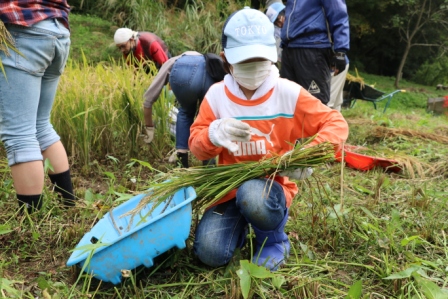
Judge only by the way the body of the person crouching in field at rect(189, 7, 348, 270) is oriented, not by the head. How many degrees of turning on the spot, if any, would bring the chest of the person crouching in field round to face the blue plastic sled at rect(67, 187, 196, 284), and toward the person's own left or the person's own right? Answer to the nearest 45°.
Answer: approximately 45° to the person's own right

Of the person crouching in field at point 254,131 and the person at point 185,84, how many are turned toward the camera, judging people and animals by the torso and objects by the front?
1

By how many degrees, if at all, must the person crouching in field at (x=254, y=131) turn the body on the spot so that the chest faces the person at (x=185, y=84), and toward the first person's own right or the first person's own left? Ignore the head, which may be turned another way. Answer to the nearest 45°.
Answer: approximately 135° to the first person's own right

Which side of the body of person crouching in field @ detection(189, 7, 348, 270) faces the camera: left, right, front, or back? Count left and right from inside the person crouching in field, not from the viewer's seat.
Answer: front

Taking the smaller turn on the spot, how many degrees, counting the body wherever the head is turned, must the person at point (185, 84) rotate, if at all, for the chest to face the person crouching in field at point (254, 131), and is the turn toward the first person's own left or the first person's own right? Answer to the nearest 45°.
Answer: approximately 135° to the first person's own left

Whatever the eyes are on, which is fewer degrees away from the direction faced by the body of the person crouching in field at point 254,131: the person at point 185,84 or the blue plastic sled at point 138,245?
the blue plastic sled

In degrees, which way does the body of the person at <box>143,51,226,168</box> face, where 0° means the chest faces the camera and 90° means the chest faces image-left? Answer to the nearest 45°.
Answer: approximately 135°

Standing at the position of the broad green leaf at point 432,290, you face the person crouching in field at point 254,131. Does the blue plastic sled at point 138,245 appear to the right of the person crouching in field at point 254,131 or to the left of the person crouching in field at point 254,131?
left
